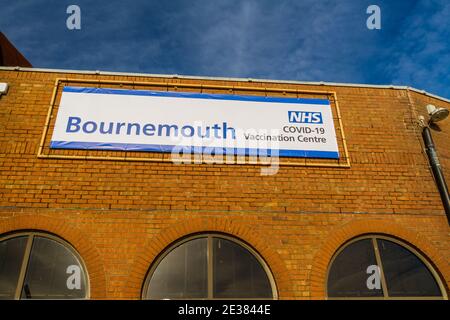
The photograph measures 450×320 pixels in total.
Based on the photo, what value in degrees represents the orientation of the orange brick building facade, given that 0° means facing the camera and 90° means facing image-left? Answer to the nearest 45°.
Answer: approximately 0°
